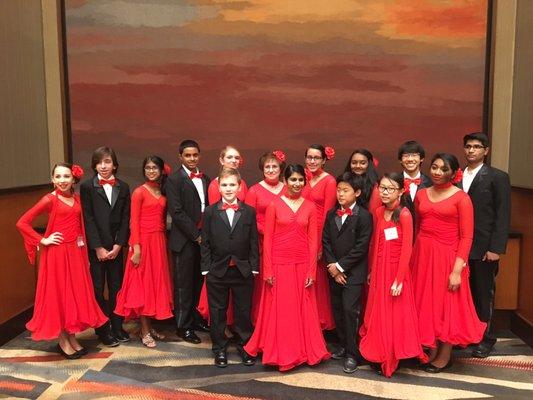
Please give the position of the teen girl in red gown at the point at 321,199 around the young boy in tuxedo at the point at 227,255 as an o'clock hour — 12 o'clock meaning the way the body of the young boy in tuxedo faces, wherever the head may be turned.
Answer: The teen girl in red gown is roughly at 8 o'clock from the young boy in tuxedo.

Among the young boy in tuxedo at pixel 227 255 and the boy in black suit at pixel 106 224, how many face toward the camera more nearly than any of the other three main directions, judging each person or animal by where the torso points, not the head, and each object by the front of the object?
2

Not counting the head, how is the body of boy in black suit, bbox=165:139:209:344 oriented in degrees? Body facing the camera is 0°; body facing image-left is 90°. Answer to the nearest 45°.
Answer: approximately 315°

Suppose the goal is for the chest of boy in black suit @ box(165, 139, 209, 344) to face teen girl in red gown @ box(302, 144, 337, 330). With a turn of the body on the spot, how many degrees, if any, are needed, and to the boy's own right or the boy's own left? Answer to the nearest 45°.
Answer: approximately 45° to the boy's own left

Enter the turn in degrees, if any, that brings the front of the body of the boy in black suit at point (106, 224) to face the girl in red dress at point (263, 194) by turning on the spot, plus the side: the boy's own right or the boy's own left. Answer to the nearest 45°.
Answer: approximately 90° to the boy's own left

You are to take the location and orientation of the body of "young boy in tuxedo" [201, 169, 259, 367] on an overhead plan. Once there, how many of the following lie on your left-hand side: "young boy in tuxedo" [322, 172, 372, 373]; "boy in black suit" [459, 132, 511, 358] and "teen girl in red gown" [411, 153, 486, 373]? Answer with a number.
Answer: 3
